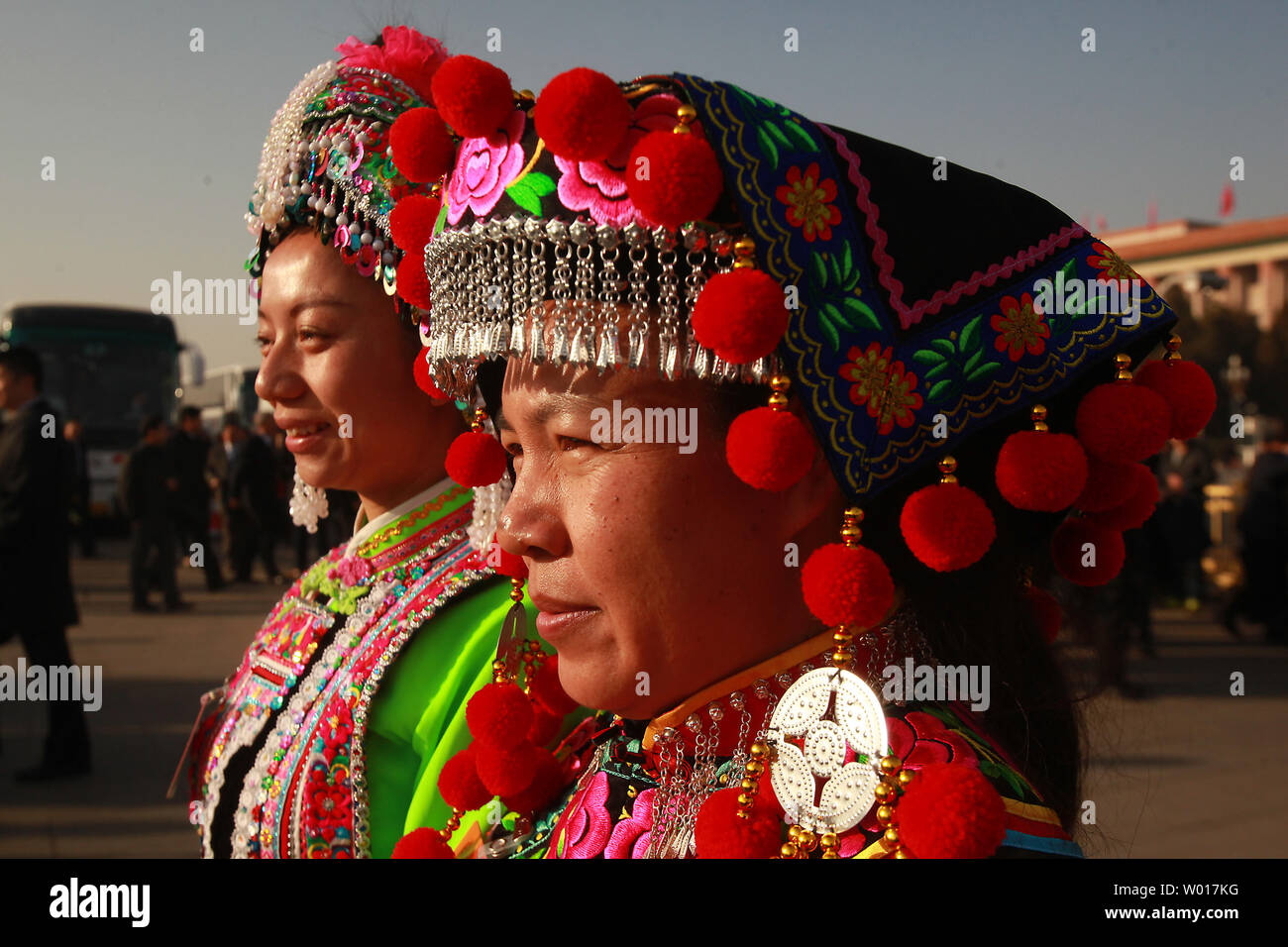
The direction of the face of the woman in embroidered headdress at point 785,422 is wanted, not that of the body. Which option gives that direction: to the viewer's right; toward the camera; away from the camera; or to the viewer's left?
to the viewer's left

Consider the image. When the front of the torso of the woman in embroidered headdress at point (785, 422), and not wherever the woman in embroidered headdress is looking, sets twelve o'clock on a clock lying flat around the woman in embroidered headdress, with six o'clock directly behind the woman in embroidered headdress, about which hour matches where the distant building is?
The distant building is roughly at 5 o'clock from the woman in embroidered headdress.

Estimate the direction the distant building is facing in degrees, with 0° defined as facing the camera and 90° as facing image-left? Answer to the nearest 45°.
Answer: approximately 45°

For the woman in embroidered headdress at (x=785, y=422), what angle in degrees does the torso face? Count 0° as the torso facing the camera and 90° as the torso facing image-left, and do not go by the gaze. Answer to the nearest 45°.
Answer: approximately 45°

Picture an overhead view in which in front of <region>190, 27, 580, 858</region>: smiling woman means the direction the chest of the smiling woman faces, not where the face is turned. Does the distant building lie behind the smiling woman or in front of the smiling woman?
behind

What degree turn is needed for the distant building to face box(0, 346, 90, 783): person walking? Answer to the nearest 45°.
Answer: approximately 45° to its left
